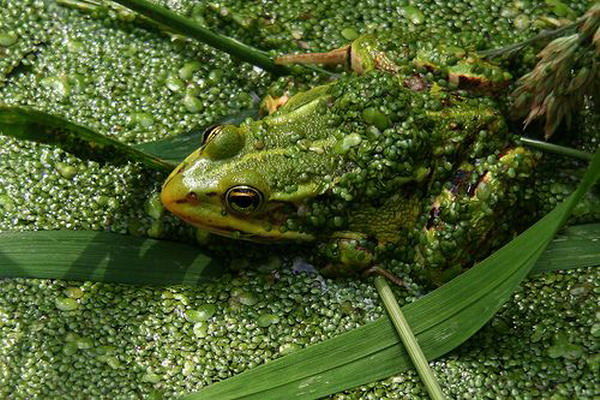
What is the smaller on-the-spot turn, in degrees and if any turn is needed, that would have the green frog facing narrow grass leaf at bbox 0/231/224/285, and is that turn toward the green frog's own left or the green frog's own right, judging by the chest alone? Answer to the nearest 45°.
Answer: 0° — it already faces it

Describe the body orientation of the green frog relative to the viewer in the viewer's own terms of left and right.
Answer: facing to the left of the viewer

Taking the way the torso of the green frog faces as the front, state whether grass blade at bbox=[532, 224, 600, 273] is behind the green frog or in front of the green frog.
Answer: behind

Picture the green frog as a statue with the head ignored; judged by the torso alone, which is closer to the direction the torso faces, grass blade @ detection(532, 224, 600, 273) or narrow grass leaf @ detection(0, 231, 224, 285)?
the narrow grass leaf

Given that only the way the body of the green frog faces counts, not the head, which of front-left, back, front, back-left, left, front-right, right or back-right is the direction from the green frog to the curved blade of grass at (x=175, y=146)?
front

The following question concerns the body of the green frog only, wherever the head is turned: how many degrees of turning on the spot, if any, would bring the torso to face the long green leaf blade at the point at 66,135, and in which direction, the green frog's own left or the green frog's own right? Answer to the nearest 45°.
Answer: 0° — it already faces it

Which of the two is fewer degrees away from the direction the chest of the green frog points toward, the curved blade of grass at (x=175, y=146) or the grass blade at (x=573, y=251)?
the curved blade of grass

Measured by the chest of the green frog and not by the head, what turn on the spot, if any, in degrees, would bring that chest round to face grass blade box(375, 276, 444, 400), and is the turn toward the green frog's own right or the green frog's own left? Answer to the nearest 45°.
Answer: approximately 135° to the green frog's own left

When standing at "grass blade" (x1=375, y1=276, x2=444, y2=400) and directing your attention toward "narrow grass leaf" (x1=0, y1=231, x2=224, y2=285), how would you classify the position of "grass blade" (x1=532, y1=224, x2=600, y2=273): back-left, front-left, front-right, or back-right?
back-right
